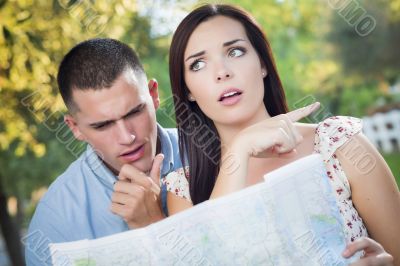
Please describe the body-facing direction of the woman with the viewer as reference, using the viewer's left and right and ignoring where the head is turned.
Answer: facing the viewer

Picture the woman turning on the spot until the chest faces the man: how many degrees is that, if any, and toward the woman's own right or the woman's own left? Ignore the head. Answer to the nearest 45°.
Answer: approximately 135° to the woman's own right

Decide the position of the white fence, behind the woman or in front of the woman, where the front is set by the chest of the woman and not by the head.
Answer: behind
